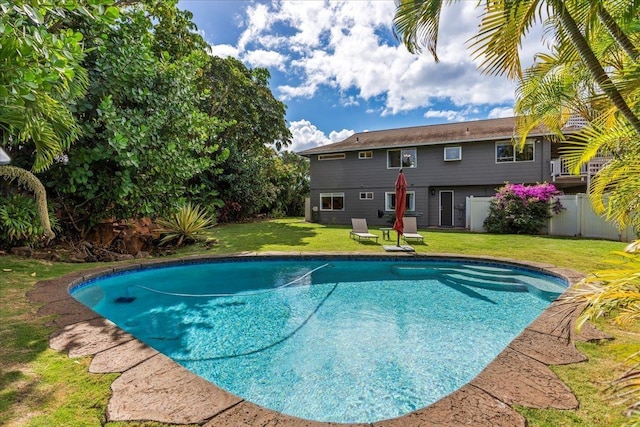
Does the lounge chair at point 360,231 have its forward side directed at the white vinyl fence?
no

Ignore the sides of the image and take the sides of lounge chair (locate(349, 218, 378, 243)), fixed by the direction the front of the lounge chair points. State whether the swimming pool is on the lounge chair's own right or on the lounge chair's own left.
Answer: on the lounge chair's own right

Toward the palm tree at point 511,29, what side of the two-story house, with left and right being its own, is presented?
front

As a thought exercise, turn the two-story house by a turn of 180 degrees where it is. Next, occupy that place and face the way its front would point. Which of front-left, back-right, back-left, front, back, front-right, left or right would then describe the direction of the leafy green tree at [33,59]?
back

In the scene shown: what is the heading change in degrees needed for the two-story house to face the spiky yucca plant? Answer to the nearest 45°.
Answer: approximately 45° to its right

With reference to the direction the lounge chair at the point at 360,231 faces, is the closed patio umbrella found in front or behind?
in front

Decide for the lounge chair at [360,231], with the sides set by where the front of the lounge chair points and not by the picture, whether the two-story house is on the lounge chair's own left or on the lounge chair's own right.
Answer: on the lounge chair's own left

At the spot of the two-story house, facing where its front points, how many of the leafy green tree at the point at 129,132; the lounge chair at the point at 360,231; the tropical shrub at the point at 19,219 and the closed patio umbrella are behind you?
0

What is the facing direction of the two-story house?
toward the camera

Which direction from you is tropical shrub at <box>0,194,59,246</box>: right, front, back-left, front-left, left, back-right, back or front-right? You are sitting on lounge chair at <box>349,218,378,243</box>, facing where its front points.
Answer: right

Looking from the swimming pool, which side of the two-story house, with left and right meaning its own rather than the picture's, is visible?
front

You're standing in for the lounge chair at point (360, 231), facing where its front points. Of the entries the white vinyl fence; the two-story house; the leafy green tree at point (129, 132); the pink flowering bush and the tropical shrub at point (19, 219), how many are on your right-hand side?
2

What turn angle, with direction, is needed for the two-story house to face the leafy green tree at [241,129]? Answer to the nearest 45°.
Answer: approximately 90° to its right

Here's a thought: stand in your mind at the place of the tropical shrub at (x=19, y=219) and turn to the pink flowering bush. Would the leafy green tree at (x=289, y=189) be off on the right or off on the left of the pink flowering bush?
left

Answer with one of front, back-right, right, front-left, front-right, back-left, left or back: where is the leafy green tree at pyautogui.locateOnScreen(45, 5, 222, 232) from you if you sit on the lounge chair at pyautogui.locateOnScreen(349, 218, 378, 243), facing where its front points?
right

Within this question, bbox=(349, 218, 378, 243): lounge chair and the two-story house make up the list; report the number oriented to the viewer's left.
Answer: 0

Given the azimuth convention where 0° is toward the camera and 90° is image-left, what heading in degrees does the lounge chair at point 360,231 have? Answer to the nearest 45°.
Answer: approximately 315°

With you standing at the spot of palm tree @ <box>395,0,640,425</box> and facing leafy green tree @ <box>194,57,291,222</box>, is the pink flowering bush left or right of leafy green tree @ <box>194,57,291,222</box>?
right

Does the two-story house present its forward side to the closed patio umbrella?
yes

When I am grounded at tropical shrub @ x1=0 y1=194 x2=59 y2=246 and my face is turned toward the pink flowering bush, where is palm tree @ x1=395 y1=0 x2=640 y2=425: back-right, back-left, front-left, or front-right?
front-right
